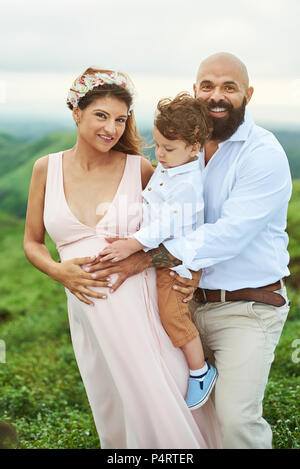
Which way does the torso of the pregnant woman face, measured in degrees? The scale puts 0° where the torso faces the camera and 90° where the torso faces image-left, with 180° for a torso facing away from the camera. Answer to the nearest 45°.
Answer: approximately 0°

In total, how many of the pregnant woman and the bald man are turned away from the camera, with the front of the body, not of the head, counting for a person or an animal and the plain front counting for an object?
0

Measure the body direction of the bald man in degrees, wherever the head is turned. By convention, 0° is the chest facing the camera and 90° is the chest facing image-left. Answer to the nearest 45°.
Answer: approximately 45°
